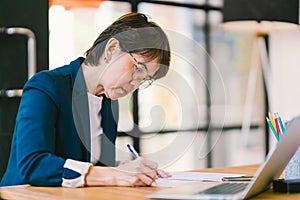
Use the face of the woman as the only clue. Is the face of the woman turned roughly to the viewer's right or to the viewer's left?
to the viewer's right

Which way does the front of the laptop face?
to the viewer's left

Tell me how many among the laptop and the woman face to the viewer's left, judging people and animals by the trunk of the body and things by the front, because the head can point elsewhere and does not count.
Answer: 1

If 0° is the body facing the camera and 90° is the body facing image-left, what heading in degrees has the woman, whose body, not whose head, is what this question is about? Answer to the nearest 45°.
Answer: approximately 315°
